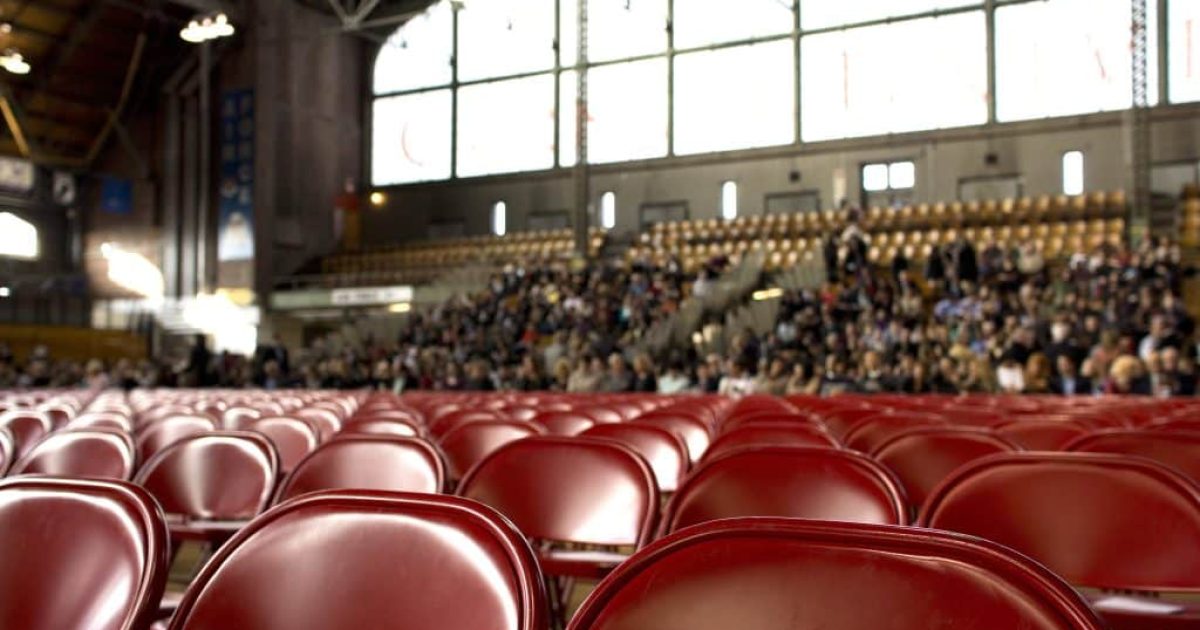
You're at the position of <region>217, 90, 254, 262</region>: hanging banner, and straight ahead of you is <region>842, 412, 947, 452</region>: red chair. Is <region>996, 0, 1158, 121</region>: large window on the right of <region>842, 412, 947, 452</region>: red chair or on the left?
left

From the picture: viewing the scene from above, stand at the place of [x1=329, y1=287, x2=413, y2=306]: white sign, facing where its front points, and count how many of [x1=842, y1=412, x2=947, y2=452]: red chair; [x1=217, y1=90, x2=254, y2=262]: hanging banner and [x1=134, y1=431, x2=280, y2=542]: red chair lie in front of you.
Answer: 2

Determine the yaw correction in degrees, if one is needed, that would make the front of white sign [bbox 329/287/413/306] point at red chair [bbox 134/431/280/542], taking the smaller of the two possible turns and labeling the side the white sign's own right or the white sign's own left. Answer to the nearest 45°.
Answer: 0° — it already faces it

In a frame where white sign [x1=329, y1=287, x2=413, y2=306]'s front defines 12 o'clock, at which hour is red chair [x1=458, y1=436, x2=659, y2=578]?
The red chair is roughly at 12 o'clock from the white sign.

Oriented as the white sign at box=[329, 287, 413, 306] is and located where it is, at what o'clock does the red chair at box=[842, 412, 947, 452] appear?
The red chair is roughly at 12 o'clock from the white sign.

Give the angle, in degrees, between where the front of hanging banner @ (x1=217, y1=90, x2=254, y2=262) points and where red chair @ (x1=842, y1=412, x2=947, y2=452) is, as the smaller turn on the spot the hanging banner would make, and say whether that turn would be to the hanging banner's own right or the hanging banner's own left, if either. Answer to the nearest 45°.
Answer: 0° — it already faces it

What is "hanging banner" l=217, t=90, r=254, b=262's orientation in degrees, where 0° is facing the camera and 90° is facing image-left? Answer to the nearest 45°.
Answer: approximately 0°

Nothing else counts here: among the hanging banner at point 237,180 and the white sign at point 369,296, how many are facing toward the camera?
2
